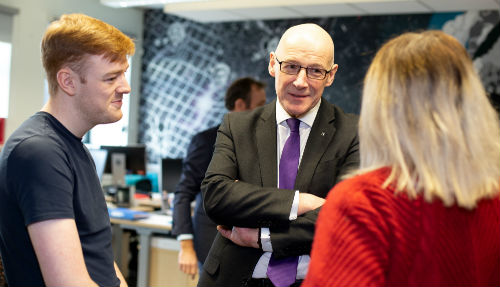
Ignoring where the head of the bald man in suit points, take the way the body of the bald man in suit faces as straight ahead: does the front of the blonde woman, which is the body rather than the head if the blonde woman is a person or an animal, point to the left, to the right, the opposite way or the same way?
the opposite way

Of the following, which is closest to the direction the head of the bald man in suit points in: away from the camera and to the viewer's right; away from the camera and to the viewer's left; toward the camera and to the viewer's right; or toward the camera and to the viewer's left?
toward the camera and to the viewer's right

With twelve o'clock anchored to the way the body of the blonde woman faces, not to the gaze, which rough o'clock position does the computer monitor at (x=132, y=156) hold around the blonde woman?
The computer monitor is roughly at 11 o'clock from the blonde woman.

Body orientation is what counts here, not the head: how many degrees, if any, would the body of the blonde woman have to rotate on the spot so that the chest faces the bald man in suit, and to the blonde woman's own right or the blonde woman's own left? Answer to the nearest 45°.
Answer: approximately 45° to the blonde woman's own left

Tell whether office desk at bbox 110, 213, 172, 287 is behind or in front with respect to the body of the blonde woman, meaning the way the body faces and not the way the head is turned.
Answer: in front

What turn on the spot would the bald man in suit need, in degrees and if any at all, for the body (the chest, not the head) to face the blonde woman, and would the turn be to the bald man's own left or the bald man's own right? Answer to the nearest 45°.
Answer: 0° — they already face them

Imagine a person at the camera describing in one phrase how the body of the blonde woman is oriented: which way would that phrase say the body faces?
away from the camera

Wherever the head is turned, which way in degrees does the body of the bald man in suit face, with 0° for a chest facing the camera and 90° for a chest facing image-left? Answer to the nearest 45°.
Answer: approximately 0°

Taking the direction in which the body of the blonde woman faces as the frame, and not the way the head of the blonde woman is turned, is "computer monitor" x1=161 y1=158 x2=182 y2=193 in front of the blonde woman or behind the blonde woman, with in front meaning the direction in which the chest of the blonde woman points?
in front

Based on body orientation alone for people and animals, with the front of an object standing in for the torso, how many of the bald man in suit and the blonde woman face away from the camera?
1
